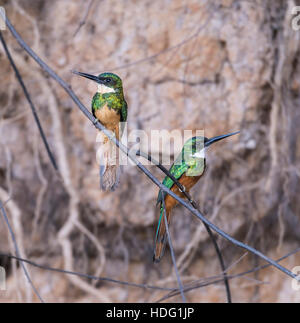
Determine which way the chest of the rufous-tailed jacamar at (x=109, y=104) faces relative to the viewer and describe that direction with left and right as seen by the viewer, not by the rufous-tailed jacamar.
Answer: facing the viewer and to the left of the viewer
